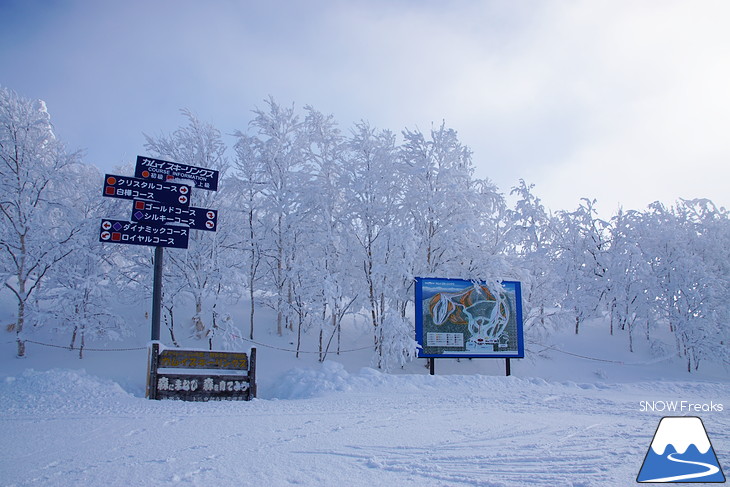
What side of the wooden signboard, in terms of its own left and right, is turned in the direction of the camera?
front

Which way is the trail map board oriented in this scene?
toward the camera

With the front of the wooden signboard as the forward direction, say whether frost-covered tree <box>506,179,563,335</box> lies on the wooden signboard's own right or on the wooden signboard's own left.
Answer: on the wooden signboard's own left

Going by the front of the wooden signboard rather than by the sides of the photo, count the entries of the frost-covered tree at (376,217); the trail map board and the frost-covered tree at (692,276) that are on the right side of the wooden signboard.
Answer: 0

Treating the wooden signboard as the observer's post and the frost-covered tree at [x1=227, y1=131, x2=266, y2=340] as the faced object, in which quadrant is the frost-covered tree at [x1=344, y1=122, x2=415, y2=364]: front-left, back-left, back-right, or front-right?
front-right

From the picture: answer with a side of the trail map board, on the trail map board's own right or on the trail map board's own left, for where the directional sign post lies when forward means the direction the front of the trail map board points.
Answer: on the trail map board's own right

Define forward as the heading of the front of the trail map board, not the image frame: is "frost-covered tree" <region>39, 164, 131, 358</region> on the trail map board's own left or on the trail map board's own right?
on the trail map board's own right

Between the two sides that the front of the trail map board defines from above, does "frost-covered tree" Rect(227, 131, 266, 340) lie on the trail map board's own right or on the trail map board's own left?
on the trail map board's own right

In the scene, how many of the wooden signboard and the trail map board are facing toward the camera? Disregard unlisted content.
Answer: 2

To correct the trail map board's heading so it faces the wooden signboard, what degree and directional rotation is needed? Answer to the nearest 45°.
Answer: approximately 45° to its right

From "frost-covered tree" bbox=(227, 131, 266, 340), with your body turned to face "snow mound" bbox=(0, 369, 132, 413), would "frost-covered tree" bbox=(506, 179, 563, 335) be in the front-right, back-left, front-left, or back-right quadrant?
back-left

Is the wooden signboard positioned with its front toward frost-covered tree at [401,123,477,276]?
no

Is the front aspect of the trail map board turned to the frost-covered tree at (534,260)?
no

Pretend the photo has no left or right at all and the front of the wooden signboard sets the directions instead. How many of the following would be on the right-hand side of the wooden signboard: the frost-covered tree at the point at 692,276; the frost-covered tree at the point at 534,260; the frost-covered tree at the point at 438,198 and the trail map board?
0

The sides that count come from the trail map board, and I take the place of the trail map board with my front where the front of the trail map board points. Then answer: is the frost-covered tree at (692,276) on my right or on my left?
on my left
